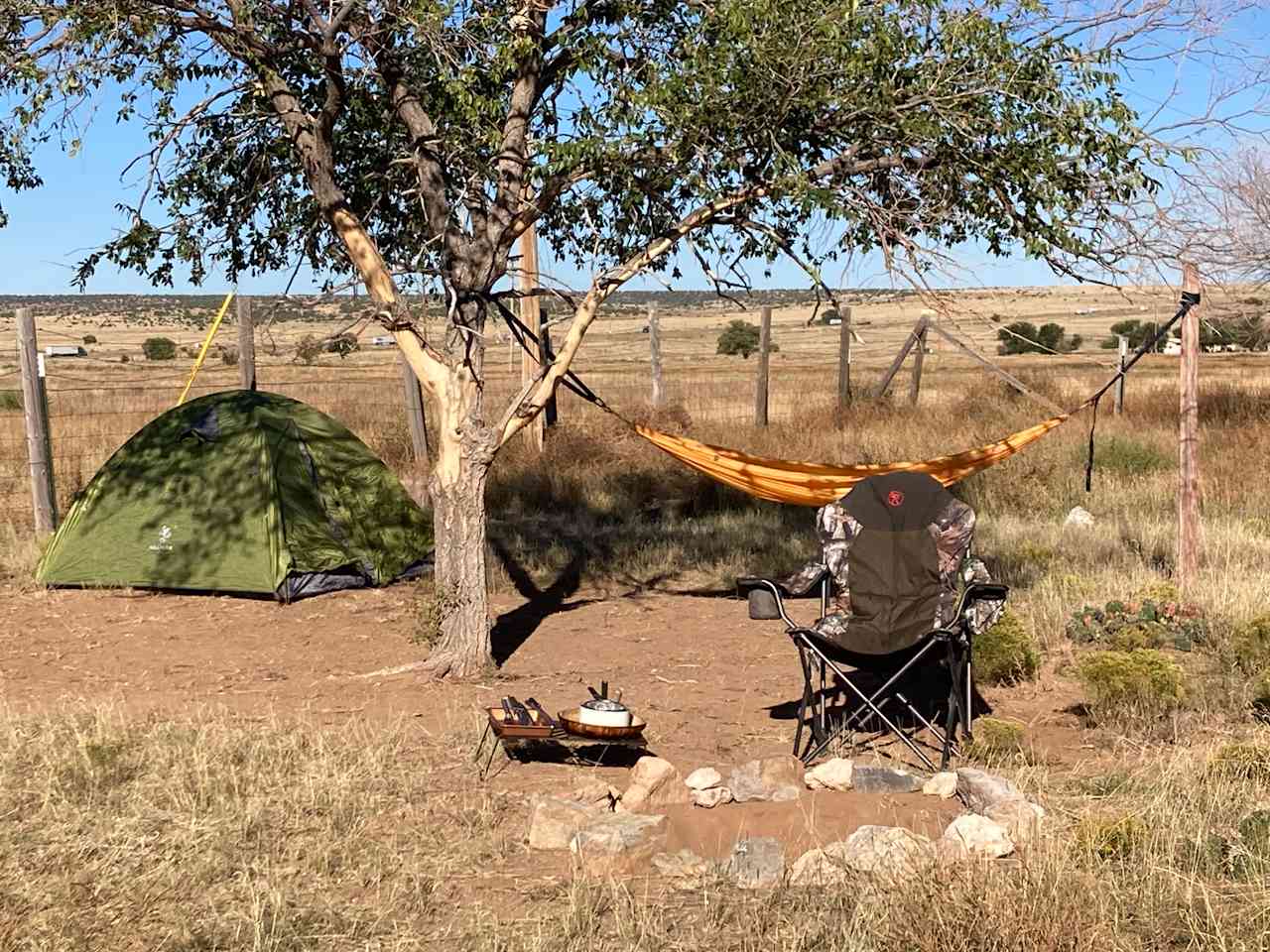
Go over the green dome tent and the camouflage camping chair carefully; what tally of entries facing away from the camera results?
0

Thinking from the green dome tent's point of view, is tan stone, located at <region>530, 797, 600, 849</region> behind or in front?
in front

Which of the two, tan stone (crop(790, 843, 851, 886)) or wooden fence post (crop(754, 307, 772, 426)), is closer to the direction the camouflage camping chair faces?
the tan stone

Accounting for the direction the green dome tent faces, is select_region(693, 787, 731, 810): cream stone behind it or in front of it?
in front

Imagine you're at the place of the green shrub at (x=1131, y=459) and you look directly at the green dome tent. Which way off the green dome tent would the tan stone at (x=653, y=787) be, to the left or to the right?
left

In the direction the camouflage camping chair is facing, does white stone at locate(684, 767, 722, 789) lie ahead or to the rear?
ahead

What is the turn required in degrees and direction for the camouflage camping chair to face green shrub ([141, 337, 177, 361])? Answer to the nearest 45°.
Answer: approximately 135° to its right

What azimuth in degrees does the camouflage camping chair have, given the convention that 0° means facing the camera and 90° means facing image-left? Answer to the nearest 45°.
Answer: approximately 0°

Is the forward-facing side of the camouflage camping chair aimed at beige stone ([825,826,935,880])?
yes

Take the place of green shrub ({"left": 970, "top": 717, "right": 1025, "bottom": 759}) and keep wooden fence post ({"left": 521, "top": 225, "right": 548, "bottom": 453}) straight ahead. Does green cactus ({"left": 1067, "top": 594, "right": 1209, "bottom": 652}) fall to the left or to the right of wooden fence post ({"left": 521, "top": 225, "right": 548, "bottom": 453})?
right

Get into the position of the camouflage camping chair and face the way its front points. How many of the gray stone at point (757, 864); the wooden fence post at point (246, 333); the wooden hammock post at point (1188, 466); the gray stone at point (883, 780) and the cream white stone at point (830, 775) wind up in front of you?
3

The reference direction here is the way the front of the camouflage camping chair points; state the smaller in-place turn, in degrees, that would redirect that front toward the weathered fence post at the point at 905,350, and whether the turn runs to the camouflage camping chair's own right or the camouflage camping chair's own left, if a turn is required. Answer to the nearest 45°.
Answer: approximately 180°
